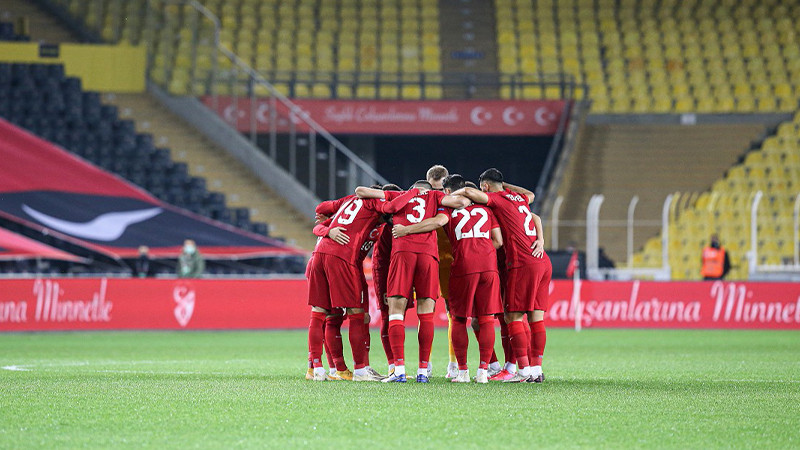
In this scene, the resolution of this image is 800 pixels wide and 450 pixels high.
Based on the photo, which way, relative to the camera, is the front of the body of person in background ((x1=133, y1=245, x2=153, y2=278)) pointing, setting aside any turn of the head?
toward the camera

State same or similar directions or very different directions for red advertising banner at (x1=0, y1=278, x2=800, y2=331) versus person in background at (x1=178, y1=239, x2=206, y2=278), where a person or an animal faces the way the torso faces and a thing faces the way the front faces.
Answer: same or similar directions

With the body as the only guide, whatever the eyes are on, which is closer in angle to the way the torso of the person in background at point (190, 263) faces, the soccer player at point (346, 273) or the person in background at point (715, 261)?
the soccer player

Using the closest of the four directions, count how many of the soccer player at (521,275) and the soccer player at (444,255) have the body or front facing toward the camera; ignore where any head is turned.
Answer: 1

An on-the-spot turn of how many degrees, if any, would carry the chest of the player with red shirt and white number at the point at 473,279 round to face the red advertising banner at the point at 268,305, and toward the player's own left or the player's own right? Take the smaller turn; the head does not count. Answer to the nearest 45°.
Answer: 0° — they already face it

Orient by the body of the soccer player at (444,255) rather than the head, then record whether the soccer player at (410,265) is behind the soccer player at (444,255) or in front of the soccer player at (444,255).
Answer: in front

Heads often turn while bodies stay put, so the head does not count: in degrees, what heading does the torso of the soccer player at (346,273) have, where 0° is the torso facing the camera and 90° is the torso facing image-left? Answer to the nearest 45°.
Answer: approximately 225°

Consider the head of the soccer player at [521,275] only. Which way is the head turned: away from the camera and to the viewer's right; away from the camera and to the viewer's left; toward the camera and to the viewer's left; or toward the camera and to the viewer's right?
away from the camera and to the viewer's left

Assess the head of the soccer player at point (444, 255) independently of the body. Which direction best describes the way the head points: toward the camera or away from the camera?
toward the camera

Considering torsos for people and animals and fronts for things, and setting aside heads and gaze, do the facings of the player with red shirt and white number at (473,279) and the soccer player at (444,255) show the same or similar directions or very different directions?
very different directions

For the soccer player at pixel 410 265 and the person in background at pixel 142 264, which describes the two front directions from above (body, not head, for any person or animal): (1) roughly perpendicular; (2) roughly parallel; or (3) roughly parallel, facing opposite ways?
roughly parallel, facing opposite ways

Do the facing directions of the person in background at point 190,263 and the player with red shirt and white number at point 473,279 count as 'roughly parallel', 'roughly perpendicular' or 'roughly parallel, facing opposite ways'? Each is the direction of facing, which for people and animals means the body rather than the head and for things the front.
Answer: roughly parallel, facing opposite ways

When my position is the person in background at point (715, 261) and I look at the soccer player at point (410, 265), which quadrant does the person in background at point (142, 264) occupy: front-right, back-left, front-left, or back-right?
front-right

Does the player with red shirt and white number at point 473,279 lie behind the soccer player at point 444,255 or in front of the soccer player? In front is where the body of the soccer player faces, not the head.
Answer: in front

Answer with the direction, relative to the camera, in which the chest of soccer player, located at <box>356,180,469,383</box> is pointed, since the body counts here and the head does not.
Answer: away from the camera
